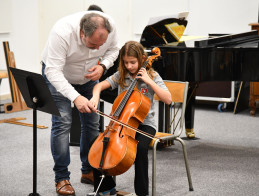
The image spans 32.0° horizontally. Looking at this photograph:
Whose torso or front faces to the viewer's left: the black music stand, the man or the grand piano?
the grand piano

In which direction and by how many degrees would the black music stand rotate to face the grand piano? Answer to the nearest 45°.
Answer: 0° — it already faces it

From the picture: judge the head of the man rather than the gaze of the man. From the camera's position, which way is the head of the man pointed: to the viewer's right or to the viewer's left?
to the viewer's right

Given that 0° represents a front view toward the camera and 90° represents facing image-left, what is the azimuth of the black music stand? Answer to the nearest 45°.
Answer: approximately 225°

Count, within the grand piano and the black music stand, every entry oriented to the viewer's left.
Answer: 1

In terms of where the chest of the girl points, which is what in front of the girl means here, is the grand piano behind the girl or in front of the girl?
behind

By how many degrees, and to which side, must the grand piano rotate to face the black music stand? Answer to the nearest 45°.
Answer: approximately 45° to its left

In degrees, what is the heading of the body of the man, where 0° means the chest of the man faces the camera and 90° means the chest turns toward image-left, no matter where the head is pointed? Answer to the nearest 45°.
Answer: approximately 315°

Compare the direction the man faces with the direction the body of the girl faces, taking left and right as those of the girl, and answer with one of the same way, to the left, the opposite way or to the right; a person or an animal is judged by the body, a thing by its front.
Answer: to the left

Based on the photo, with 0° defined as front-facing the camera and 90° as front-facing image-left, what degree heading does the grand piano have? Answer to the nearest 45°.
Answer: approximately 90°
